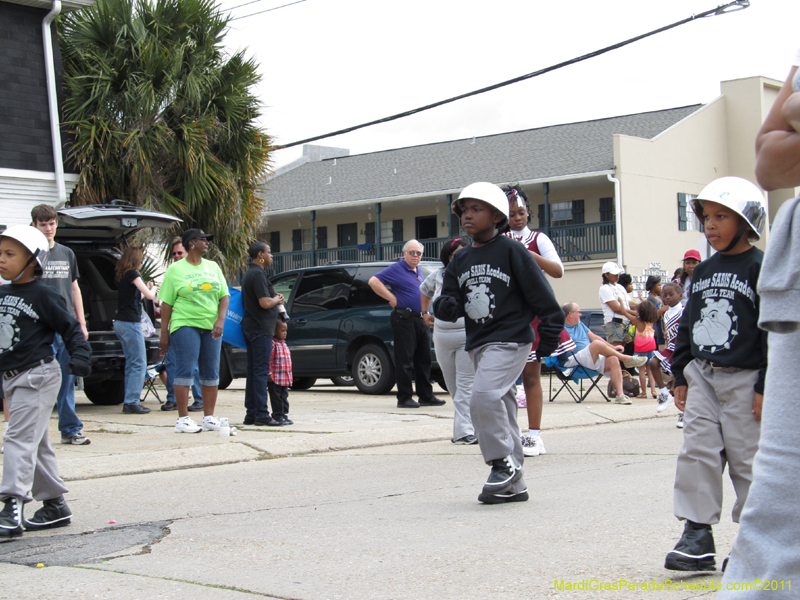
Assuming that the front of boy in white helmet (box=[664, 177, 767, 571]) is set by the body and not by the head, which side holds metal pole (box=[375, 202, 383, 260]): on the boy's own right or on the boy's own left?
on the boy's own right

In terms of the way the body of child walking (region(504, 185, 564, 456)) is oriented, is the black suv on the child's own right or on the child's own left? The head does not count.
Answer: on the child's own right

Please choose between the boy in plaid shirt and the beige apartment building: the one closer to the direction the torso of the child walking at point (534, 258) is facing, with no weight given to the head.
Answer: the boy in plaid shirt

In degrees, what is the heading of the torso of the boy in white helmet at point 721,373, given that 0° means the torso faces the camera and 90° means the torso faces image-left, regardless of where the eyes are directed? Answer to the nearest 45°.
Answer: approximately 45°

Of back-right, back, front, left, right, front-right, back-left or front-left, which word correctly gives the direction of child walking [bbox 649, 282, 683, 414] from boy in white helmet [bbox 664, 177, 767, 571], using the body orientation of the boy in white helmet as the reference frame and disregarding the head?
back-right

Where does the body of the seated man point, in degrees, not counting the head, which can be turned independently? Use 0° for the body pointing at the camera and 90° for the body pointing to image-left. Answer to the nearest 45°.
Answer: approximately 270°
